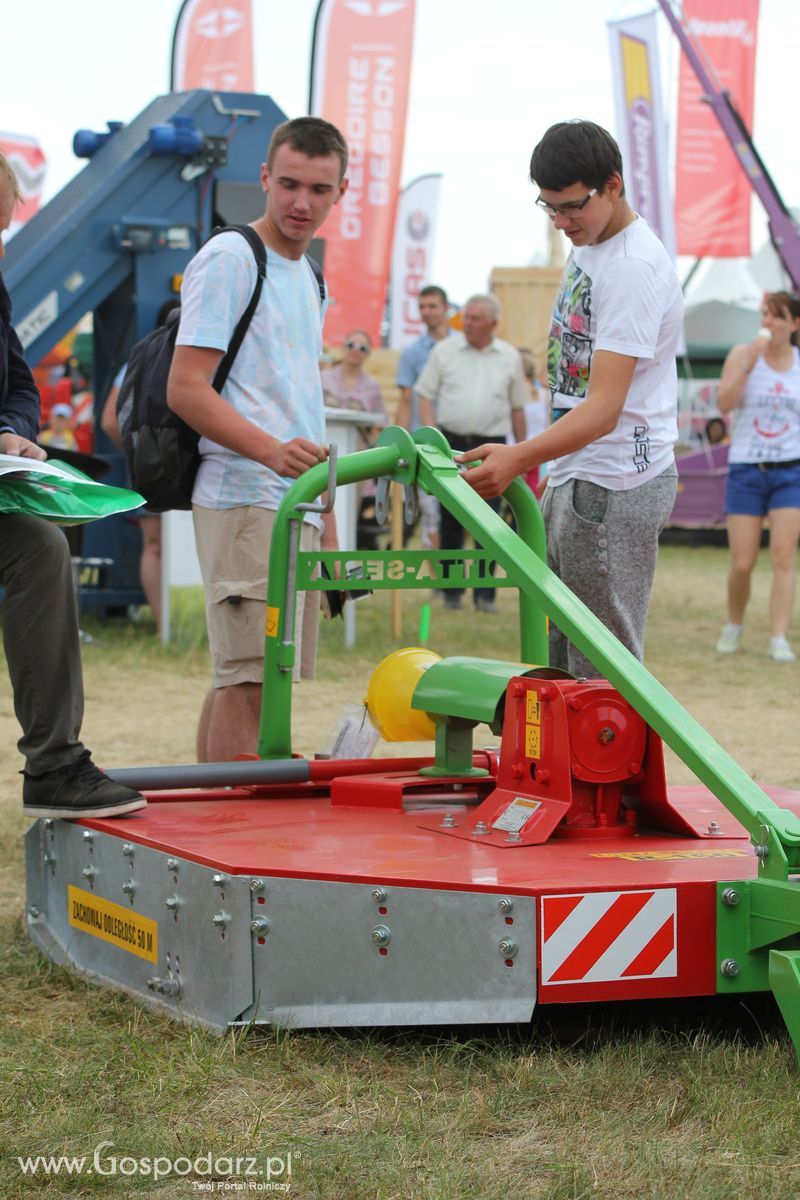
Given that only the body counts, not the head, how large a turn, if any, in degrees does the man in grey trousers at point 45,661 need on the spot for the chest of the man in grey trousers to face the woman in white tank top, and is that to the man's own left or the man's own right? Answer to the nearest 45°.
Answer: approximately 45° to the man's own left

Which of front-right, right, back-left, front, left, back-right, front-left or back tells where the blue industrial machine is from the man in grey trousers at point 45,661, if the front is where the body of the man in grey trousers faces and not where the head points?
left

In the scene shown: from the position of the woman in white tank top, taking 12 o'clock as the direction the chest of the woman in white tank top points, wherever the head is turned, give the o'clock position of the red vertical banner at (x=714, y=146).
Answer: The red vertical banner is roughly at 6 o'clock from the woman in white tank top.

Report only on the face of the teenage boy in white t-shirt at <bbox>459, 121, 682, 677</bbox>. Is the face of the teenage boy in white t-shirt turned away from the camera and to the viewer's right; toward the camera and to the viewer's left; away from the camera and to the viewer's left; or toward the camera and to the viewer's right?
toward the camera and to the viewer's left

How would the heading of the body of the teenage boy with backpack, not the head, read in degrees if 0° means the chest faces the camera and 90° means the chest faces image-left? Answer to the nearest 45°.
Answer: approximately 315°

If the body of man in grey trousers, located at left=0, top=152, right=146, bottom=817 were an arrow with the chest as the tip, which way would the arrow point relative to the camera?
to the viewer's right

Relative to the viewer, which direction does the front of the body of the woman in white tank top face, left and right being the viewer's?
facing the viewer

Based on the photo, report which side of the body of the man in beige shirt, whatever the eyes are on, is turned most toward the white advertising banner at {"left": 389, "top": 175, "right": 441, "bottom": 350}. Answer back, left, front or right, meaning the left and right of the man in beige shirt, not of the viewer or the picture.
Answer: back

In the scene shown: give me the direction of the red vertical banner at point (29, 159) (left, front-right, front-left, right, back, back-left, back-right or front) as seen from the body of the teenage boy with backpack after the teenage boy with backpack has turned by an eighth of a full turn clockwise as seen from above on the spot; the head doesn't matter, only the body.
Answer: back
